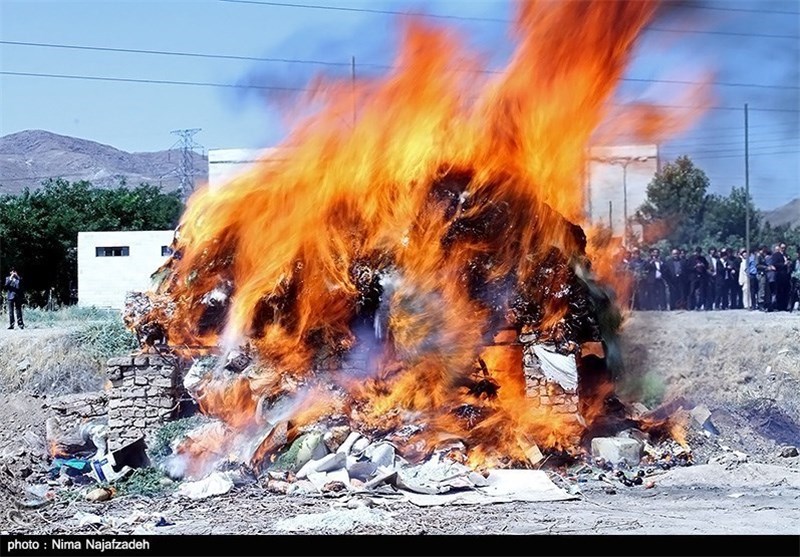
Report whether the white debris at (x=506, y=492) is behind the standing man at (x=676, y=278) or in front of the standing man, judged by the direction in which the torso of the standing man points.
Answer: in front

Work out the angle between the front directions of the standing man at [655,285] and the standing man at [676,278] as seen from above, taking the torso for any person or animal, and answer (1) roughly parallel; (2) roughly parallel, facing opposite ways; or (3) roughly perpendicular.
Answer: roughly parallel

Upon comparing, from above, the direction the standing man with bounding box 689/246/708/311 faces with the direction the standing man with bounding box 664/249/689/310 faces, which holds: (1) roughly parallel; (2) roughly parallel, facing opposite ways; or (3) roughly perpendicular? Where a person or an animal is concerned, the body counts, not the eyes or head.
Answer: roughly parallel

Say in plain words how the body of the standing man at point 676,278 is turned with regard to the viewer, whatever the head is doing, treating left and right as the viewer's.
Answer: facing the viewer

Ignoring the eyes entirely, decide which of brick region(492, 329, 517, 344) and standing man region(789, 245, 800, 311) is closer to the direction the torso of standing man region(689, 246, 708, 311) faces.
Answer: the brick

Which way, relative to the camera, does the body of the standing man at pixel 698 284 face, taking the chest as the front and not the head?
toward the camera

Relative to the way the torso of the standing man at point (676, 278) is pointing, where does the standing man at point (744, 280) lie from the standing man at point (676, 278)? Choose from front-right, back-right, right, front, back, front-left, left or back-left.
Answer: left
